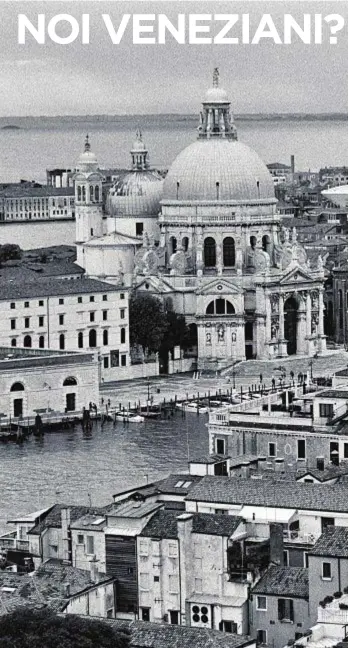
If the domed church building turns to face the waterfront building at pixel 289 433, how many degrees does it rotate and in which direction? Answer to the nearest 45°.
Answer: approximately 45° to its right

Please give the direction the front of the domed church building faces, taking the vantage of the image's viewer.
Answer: facing the viewer and to the right of the viewer

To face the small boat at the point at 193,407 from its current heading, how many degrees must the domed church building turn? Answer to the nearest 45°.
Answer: approximately 45° to its right

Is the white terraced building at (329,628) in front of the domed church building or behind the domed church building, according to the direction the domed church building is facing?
in front

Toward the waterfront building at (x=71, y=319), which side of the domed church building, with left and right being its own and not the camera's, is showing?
right

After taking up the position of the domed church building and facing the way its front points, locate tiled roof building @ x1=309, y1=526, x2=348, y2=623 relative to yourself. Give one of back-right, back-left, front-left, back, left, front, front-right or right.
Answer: front-right

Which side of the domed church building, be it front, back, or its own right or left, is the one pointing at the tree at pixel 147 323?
right
